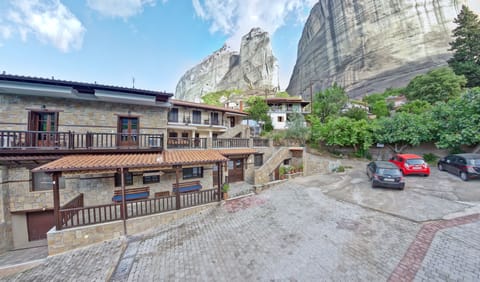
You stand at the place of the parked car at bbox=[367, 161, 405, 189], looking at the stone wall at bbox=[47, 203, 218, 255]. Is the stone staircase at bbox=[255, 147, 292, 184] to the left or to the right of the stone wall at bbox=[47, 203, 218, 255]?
right

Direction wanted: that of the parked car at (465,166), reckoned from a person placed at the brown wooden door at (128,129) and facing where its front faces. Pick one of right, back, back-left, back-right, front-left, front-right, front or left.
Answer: front-left

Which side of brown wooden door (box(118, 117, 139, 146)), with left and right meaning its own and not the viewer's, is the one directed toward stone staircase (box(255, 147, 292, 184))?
left

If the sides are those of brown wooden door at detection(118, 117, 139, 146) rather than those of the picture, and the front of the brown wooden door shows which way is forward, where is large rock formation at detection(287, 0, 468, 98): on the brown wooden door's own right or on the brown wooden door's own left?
on the brown wooden door's own left

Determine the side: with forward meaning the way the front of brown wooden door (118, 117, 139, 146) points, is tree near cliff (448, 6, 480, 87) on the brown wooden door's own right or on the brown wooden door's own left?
on the brown wooden door's own left

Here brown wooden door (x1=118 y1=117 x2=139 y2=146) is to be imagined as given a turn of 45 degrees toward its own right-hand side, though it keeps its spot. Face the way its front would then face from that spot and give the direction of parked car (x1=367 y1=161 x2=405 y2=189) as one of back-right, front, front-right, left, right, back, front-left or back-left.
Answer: left

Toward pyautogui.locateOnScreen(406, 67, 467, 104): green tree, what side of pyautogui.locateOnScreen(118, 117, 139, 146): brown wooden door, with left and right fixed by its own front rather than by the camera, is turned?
left

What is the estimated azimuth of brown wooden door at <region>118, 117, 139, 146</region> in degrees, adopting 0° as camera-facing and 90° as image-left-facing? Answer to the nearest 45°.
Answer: approximately 0°
